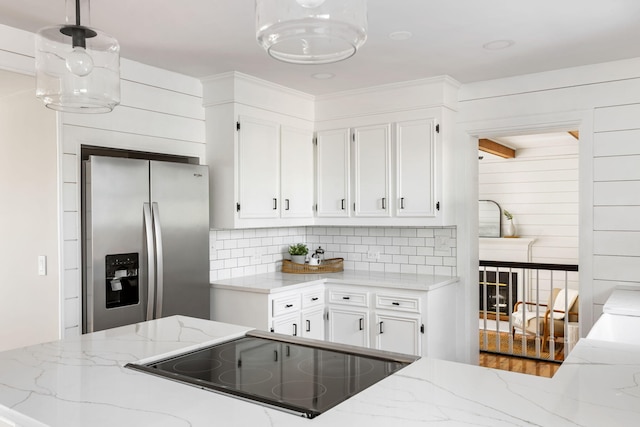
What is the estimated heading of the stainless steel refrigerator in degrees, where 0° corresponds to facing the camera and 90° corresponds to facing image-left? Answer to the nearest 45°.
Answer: approximately 315°

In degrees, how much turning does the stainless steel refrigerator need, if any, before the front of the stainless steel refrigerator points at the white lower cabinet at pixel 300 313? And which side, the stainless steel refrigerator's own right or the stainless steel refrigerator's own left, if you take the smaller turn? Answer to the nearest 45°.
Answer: approximately 45° to the stainless steel refrigerator's own left

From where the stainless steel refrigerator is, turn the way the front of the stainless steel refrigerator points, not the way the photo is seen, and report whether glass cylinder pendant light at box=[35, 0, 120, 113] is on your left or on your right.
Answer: on your right

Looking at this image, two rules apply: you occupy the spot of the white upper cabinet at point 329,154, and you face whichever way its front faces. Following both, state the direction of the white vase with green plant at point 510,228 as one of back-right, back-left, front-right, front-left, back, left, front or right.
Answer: back-left

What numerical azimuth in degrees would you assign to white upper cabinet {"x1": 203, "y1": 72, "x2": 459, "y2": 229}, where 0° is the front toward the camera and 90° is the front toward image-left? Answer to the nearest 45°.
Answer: approximately 0°

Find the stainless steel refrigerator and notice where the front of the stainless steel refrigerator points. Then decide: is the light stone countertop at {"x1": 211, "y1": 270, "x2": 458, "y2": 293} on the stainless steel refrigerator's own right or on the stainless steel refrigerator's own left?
on the stainless steel refrigerator's own left
